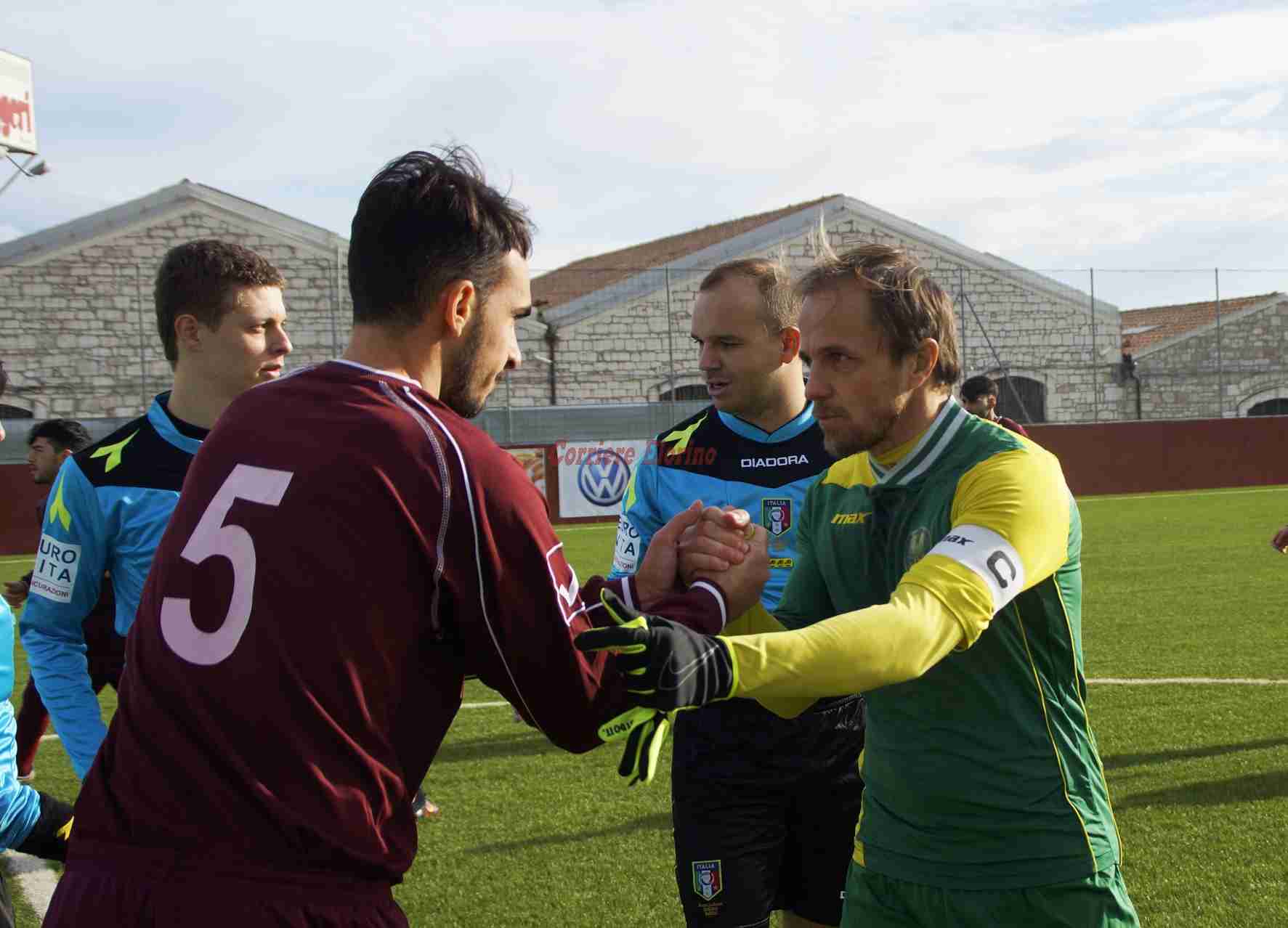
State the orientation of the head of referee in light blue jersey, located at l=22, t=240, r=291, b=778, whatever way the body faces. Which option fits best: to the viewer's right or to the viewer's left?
to the viewer's right

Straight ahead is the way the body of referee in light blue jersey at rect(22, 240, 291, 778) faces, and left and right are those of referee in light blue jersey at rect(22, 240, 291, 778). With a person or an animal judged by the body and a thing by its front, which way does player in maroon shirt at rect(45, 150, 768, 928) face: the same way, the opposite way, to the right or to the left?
to the left

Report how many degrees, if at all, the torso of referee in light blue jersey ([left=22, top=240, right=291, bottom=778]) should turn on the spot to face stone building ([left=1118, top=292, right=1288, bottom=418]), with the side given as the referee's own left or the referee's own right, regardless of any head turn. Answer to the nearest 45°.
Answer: approximately 90° to the referee's own left

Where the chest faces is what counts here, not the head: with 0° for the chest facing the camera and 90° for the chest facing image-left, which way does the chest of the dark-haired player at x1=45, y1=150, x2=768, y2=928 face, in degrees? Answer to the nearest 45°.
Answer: approximately 225°

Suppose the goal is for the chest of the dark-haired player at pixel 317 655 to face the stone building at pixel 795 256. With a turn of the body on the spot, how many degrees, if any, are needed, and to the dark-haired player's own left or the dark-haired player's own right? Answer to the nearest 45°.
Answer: approximately 45° to the dark-haired player's own left

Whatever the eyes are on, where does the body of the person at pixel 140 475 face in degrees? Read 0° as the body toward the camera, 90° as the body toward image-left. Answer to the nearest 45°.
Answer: approximately 315°

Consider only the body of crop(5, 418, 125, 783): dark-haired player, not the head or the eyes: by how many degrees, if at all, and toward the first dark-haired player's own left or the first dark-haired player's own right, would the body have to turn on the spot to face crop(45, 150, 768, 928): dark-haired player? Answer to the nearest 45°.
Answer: approximately 45° to the first dark-haired player's own left

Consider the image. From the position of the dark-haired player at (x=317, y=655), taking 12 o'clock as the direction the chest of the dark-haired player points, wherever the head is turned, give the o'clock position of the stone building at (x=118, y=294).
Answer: The stone building is roughly at 10 o'clock from the dark-haired player.
